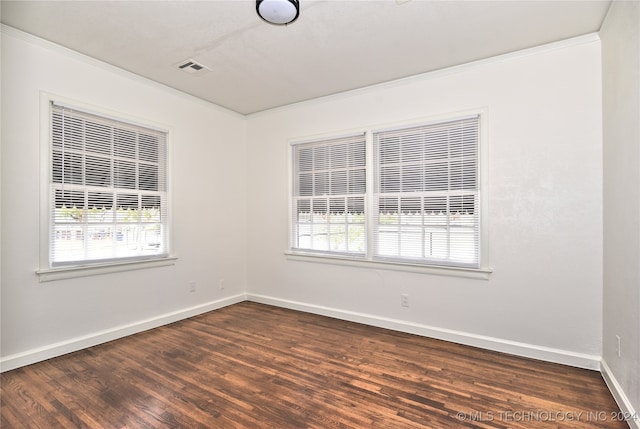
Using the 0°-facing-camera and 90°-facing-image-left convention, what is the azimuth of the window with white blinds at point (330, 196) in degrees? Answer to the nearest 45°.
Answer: approximately 45°

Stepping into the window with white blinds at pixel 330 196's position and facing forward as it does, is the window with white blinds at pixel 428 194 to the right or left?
on its left

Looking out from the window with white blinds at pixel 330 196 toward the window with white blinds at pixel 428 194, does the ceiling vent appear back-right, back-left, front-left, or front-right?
back-right

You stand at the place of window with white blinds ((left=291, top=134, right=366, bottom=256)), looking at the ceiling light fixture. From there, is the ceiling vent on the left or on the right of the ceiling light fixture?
right

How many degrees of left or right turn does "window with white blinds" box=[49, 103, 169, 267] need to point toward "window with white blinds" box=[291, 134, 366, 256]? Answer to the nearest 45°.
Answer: approximately 45° to its left

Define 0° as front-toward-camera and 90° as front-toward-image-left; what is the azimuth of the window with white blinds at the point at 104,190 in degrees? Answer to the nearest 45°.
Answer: approximately 315°
